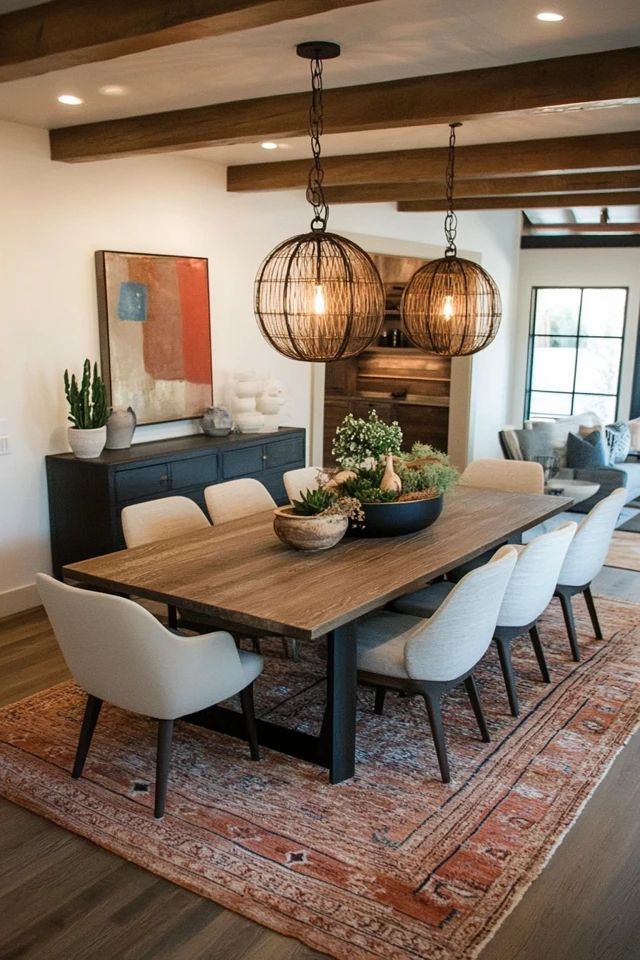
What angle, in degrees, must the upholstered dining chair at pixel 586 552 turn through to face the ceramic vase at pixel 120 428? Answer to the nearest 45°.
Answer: approximately 45° to its left

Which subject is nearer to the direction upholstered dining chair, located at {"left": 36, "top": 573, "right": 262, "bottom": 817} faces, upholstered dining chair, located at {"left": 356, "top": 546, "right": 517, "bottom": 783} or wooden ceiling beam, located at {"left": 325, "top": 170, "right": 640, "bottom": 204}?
the wooden ceiling beam

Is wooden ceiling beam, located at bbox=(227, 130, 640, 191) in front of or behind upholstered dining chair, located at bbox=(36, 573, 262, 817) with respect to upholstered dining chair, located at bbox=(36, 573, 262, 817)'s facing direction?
in front

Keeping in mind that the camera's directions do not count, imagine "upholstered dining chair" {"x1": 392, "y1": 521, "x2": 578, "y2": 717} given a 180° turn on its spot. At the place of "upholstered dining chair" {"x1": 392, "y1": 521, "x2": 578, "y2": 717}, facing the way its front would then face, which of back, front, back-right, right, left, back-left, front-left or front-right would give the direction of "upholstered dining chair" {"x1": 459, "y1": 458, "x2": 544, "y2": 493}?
back-left

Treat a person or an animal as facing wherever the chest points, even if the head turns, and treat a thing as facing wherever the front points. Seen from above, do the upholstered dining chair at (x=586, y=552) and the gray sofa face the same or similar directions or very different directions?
very different directions

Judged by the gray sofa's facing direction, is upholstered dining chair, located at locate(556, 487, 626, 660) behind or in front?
in front

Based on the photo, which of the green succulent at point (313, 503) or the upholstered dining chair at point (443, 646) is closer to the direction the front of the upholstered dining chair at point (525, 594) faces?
the green succulent

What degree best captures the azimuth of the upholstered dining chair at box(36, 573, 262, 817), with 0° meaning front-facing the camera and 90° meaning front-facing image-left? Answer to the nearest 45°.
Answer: approximately 225°

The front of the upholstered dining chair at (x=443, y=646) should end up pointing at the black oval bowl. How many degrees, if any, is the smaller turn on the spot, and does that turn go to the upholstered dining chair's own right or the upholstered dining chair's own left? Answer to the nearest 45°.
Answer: approximately 45° to the upholstered dining chair's own right

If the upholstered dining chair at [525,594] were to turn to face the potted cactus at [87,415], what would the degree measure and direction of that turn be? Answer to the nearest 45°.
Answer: approximately 45° to its left
